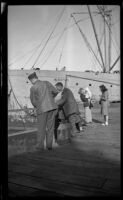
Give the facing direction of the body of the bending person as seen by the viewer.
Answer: to the viewer's left

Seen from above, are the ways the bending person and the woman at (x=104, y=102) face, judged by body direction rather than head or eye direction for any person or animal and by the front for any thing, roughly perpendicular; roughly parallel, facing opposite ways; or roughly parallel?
roughly parallel

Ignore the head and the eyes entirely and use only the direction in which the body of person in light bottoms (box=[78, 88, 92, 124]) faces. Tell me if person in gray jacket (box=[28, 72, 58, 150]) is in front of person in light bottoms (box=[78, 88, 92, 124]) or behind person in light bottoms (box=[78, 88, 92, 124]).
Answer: in front

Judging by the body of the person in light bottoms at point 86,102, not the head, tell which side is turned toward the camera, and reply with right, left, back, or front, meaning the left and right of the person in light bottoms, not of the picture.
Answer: left

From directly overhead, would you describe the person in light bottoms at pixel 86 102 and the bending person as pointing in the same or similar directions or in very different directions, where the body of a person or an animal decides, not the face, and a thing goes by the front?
same or similar directions

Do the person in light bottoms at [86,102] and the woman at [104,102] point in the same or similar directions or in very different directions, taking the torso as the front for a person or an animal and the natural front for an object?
same or similar directions

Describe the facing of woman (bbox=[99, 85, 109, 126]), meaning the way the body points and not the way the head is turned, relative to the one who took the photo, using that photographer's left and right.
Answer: facing to the left of the viewer
